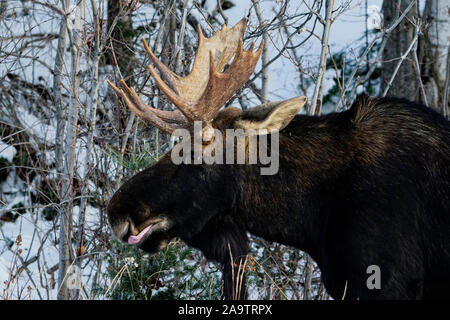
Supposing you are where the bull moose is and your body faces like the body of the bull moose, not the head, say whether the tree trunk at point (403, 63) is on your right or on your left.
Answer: on your right

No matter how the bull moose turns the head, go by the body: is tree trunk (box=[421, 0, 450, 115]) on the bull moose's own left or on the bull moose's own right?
on the bull moose's own right

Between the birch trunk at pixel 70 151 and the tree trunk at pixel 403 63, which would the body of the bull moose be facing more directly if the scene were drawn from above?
the birch trunk

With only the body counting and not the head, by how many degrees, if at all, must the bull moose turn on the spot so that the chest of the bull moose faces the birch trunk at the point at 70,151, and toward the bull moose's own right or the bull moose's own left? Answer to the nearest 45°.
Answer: approximately 45° to the bull moose's own right

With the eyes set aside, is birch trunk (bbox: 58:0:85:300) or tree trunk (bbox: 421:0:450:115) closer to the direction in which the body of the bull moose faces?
the birch trunk

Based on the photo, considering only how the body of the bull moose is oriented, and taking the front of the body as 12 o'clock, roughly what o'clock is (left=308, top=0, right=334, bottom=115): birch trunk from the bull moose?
The birch trunk is roughly at 3 o'clock from the bull moose.

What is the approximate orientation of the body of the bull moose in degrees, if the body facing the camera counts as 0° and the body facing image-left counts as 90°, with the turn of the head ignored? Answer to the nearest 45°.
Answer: approximately 90°
